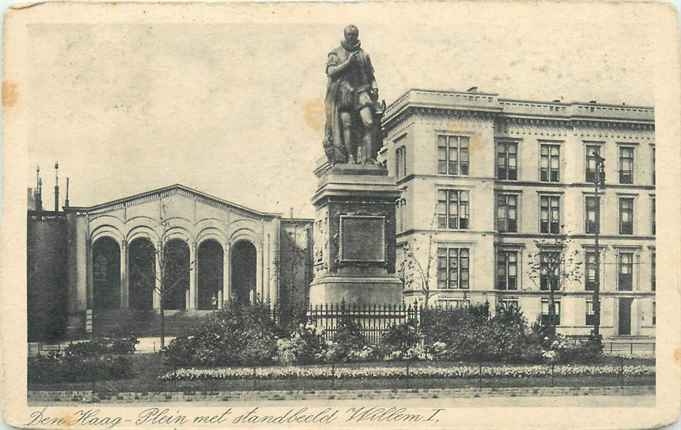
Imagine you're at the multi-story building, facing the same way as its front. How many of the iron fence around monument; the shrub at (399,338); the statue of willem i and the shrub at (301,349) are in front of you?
4

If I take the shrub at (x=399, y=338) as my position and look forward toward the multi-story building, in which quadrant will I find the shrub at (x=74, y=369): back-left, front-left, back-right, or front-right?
back-left

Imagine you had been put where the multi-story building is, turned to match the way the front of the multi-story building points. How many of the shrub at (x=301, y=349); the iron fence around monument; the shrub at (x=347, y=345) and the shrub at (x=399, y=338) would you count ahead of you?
4

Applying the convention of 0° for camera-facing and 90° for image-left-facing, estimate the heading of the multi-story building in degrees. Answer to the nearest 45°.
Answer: approximately 0°

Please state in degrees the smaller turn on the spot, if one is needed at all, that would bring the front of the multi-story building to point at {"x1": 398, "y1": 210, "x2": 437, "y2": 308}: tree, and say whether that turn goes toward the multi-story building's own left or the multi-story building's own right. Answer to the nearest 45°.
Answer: approximately 45° to the multi-story building's own right

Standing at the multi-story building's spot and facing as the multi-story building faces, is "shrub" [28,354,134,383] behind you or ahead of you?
ahead

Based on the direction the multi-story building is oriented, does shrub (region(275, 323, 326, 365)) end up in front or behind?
in front
